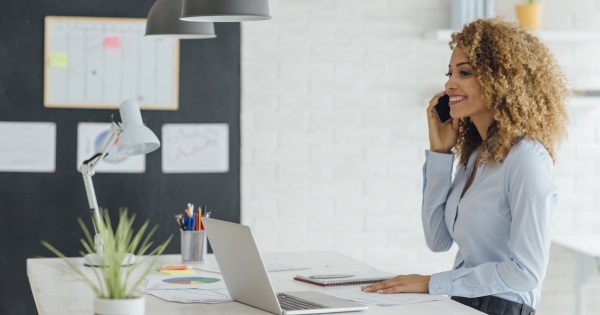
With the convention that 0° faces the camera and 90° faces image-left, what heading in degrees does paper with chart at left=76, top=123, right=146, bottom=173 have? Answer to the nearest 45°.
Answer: approximately 0°

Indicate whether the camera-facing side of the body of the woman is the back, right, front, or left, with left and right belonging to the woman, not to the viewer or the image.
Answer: left

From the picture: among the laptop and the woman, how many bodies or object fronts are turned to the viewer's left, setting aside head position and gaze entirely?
1

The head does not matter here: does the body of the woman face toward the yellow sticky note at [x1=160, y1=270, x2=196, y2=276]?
yes

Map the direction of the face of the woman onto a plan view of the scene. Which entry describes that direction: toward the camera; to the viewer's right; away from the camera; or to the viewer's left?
to the viewer's left

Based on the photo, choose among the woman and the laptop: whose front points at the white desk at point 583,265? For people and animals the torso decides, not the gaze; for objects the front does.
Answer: the laptop

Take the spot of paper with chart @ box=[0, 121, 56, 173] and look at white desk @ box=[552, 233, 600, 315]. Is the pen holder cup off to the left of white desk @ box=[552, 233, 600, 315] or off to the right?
right

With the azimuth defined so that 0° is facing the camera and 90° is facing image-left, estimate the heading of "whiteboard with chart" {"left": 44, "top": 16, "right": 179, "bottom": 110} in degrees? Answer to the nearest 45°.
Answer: approximately 0°

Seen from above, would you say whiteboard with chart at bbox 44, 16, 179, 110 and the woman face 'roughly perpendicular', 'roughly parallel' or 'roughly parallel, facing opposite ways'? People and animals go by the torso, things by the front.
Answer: roughly perpendicular

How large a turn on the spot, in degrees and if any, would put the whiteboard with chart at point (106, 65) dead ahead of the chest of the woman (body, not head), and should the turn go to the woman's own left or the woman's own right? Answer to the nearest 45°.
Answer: approximately 45° to the woman's own right
